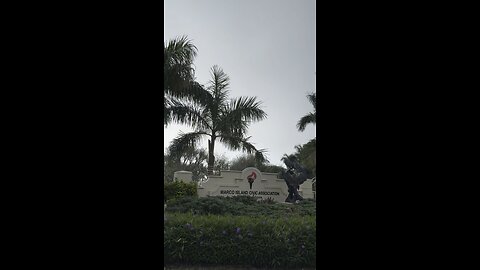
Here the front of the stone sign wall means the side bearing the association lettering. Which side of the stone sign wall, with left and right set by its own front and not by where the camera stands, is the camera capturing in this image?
front

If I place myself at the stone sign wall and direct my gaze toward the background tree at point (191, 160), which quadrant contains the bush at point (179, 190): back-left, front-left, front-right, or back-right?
front-left

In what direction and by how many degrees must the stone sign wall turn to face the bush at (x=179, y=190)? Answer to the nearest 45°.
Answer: approximately 45° to its right

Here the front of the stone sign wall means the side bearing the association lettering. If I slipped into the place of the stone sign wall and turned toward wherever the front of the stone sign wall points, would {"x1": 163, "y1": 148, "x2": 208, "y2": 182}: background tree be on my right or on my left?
on my right
